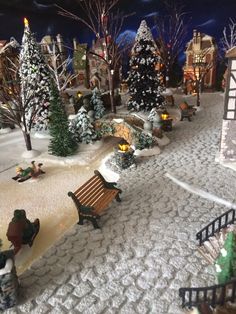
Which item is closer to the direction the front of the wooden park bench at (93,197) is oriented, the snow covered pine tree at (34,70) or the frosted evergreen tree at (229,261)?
the frosted evergreen tree

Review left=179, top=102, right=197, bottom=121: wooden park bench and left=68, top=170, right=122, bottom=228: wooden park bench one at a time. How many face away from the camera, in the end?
0

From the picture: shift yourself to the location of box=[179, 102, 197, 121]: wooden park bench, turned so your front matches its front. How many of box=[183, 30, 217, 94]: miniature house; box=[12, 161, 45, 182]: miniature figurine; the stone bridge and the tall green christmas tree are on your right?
3

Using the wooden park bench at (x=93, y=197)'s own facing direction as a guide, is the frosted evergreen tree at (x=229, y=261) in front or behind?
in front

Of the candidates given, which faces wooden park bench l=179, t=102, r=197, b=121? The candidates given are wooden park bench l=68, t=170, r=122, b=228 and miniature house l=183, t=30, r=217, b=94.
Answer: the miniature house
